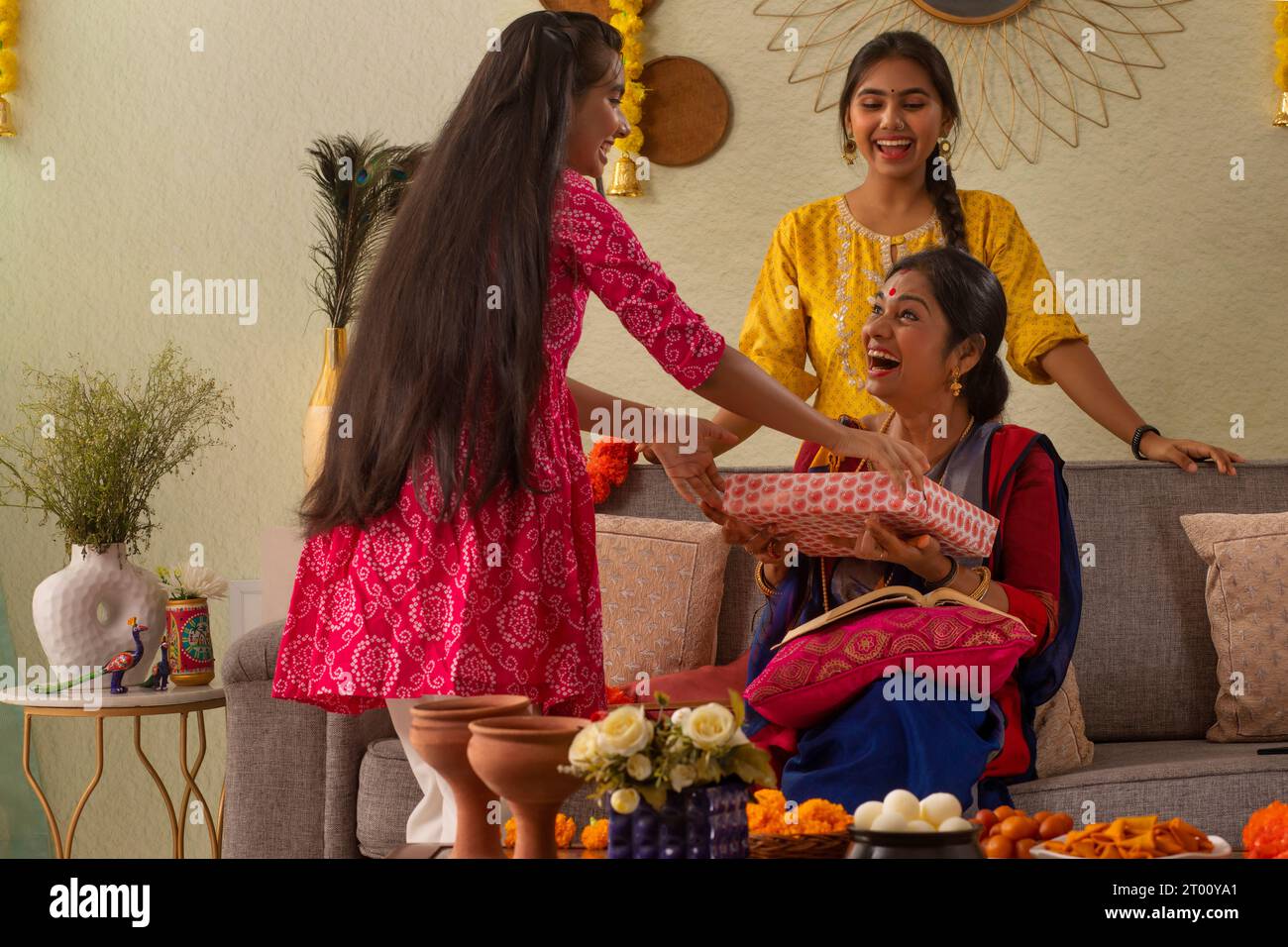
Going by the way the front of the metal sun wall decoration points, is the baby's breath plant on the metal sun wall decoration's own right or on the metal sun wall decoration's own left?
on the metal sun wall decoration's own right

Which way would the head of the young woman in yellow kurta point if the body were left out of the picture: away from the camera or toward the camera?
toward the camera

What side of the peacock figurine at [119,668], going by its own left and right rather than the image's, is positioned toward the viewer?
right

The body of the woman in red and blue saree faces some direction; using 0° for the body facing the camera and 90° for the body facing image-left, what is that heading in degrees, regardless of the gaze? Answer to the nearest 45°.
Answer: approximately 45°

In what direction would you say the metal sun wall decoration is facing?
toward the camera

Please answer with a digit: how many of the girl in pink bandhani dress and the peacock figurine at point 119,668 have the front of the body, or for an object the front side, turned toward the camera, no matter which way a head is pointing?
0

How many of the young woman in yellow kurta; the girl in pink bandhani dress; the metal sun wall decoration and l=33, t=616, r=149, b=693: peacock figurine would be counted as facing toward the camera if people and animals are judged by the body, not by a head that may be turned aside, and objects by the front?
2

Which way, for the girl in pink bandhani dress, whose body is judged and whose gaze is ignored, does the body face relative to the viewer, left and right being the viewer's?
facing away from the viewer and to the right of the viewer

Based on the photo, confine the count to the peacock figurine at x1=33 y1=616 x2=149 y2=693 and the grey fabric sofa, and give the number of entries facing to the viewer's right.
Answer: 1

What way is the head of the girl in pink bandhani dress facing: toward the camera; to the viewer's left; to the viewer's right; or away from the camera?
to the viewer's right

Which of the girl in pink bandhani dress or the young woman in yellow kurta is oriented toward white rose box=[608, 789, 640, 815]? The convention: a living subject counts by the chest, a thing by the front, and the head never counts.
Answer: the young woman in yellow kurta

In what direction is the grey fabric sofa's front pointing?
toward the camera

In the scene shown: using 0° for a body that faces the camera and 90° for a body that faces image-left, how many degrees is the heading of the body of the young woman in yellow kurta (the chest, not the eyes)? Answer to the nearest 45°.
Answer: approximately 0°

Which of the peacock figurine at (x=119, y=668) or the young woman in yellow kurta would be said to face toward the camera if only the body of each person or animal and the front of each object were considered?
the young woman in yellow kurta

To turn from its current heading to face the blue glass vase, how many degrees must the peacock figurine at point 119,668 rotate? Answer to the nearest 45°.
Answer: approximately 90° to its right

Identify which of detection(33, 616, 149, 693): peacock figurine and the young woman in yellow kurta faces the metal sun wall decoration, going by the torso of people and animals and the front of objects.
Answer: the peacock figurine

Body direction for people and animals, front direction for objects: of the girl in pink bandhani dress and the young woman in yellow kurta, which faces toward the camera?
the young woman in yellow kurta

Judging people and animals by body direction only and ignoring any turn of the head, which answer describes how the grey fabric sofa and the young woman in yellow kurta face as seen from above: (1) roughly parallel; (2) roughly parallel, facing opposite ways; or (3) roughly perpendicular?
roughly parallel
